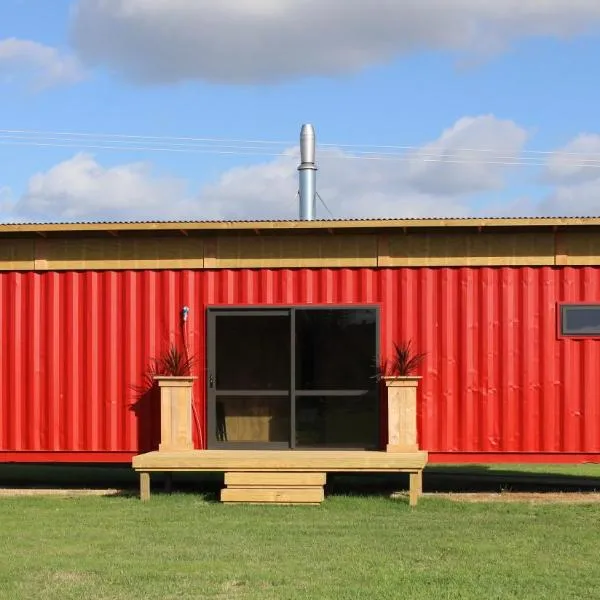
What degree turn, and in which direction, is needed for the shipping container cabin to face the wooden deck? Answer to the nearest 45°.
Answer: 0° — it already faces it

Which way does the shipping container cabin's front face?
toward the camera
